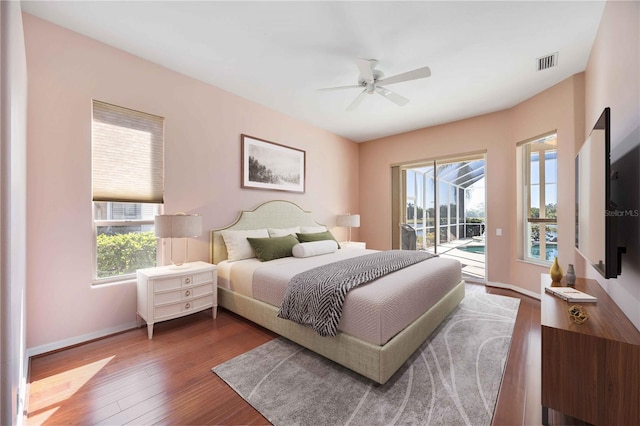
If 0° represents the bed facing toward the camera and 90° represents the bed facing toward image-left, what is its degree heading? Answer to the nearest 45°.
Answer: approximately 315°

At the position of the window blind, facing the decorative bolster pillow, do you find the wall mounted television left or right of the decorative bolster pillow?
right

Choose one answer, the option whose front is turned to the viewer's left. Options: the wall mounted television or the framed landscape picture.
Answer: the wall mounted television

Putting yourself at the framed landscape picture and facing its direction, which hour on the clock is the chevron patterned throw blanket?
The chevron patterned throw blanket is roughly at 1 o'clock from the framed landscape picture.

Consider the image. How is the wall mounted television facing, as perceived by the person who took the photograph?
facing to the left of the viewer

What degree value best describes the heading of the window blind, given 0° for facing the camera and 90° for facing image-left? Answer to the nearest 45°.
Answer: approximately 315°

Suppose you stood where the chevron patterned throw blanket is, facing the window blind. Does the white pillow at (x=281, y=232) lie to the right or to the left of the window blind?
right

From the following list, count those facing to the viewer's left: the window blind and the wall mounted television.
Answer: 1

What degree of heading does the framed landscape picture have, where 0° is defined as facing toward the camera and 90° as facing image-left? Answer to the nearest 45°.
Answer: approximately 315°
